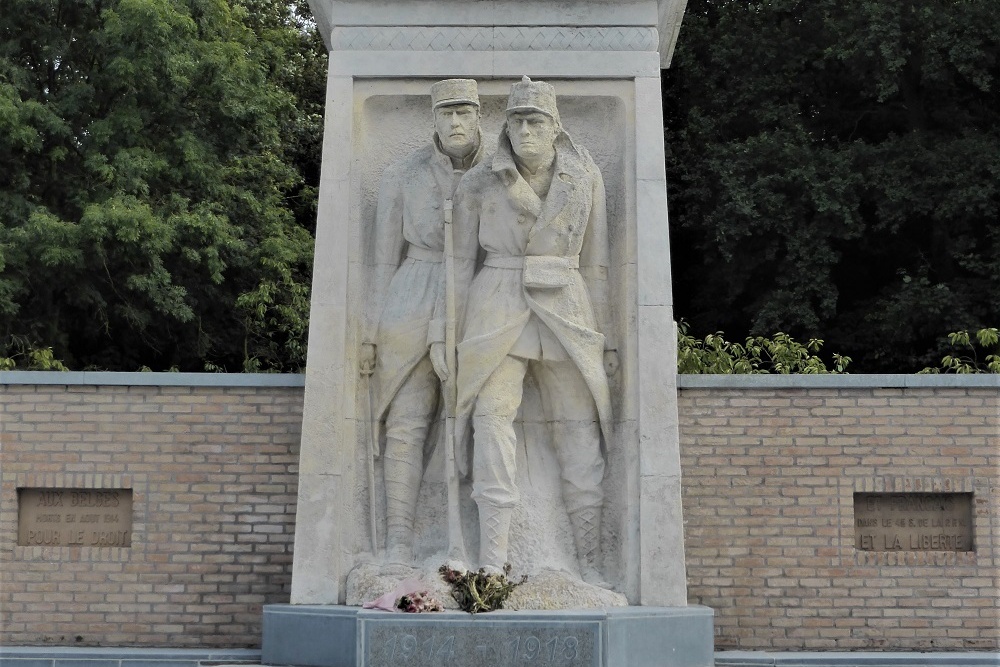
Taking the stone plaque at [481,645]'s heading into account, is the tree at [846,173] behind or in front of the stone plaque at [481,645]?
behind

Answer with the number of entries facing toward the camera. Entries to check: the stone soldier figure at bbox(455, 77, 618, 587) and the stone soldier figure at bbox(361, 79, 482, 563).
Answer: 2
